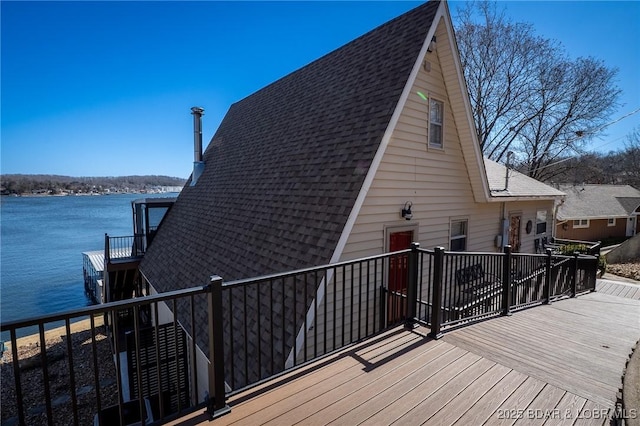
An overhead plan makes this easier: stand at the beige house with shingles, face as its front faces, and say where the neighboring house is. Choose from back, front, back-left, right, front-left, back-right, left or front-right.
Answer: left

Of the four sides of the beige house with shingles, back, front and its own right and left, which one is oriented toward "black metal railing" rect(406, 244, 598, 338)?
front

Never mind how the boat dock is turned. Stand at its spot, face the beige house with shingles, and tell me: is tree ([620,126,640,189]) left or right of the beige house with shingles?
left

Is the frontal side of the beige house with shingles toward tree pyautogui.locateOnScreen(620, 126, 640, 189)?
no

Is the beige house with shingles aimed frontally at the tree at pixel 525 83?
no

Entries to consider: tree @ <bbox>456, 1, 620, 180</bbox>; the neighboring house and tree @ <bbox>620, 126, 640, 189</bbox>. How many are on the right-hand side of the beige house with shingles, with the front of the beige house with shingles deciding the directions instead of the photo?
0

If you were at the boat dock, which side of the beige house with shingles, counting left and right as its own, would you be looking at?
back
